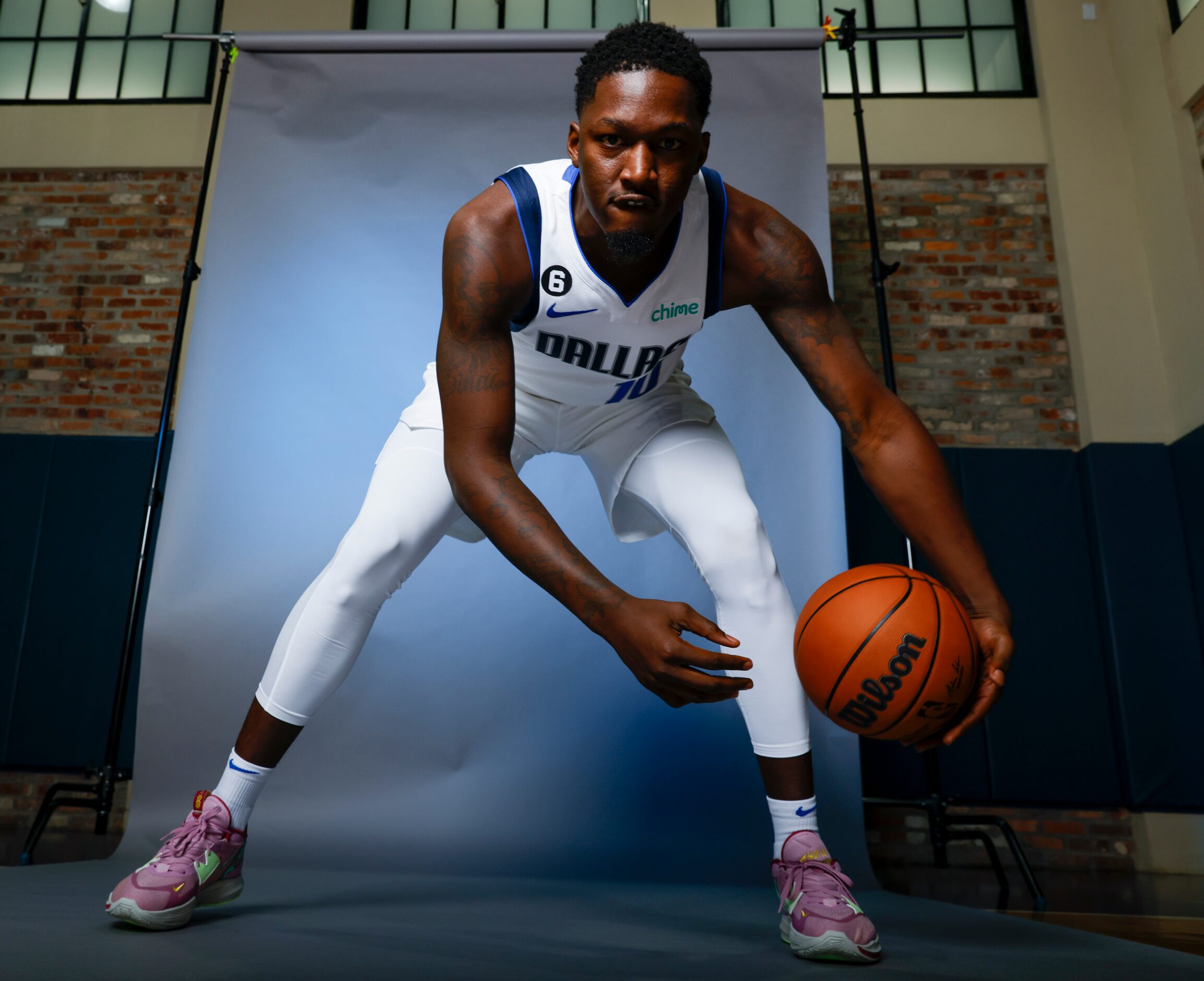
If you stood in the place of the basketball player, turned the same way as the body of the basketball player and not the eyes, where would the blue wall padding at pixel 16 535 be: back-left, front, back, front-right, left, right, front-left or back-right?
back-right

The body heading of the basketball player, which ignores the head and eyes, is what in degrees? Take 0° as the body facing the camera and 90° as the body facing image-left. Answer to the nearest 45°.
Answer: approximately 0°

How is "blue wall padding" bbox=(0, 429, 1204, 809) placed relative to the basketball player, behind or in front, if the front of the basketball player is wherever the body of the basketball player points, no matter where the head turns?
behind

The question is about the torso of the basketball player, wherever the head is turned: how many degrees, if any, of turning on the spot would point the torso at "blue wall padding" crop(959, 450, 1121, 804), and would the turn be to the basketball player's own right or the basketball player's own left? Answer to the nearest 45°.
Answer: approximately 135° to the basketball player's own left

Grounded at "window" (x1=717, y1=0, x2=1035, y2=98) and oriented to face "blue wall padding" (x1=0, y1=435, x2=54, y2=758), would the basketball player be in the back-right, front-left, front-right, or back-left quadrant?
front-left

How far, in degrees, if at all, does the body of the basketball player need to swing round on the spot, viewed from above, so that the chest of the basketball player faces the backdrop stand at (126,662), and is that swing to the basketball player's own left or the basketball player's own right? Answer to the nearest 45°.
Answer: approximately 135° to the basketball player's own right

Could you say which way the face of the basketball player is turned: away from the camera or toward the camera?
toward the camera

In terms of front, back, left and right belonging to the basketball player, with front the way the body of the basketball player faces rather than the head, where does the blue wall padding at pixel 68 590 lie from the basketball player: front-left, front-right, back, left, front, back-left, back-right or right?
back-right

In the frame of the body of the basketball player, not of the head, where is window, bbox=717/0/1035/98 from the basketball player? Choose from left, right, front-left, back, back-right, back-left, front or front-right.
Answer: back-left

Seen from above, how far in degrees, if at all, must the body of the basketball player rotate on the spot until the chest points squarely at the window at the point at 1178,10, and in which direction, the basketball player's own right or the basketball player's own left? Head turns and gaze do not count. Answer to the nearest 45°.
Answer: approximately 135° to the basketball player's own left
